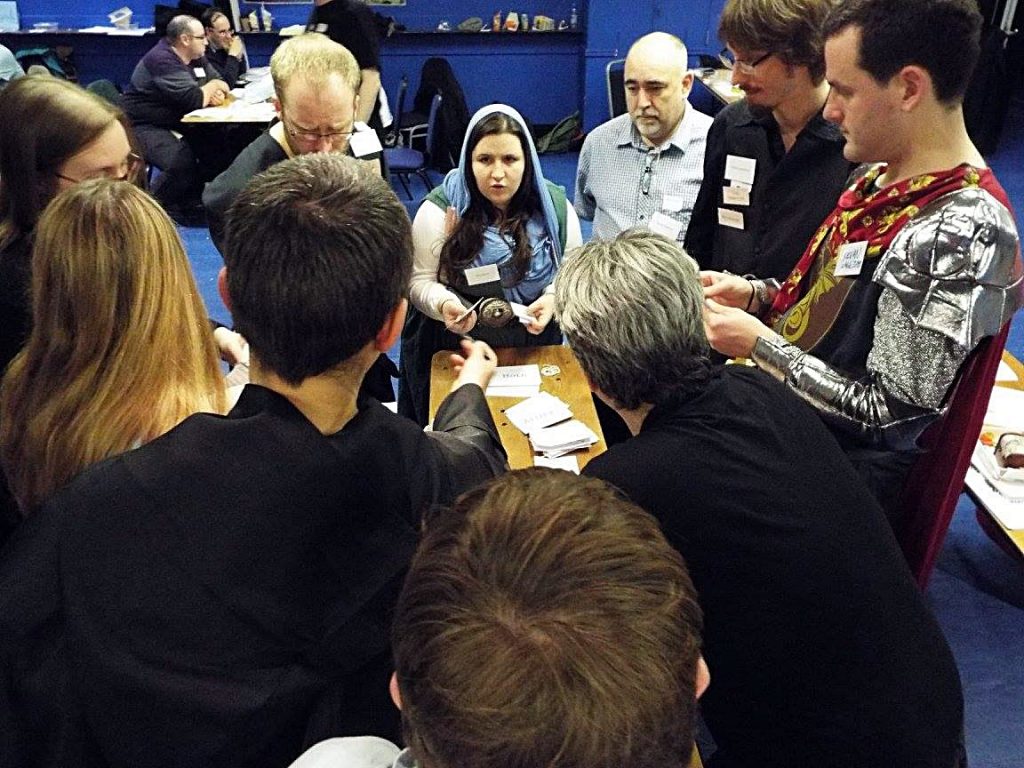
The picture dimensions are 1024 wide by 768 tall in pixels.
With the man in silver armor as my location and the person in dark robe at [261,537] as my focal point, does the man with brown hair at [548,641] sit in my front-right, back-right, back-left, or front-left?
front-left

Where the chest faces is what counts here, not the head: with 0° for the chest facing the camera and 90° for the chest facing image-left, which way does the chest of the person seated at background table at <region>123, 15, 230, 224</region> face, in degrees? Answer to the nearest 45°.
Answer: approximately 270°

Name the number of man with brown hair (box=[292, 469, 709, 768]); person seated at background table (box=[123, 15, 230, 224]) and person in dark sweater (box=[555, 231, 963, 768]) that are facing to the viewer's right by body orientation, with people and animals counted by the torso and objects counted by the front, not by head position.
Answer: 1

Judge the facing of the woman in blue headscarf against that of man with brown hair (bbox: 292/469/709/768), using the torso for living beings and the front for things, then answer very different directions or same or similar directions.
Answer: very different directions

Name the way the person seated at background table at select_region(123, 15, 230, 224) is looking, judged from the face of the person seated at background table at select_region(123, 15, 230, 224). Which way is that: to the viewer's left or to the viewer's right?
to the viewer's right

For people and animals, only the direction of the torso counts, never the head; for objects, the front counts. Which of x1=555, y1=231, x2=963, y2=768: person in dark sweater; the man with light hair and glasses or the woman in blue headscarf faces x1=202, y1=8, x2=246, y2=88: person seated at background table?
the person in dark sweater

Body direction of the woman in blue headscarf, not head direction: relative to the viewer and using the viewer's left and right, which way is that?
facing the viewer

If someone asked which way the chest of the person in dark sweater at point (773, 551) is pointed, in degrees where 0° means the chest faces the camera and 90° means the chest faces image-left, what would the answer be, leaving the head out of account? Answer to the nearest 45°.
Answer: approximately 135°

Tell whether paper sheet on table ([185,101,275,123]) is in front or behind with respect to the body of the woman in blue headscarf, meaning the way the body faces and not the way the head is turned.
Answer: behind

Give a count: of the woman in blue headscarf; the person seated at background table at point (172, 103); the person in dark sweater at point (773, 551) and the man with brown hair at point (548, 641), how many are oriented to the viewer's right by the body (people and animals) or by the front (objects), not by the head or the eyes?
1

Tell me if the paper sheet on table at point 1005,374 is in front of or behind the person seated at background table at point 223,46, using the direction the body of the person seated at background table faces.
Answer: in front

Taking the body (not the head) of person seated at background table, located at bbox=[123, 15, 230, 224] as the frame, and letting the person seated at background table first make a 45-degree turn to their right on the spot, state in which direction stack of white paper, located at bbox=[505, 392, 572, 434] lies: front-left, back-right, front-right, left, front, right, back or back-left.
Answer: front-right

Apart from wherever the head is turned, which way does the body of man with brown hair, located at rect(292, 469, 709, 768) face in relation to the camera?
away from the camera

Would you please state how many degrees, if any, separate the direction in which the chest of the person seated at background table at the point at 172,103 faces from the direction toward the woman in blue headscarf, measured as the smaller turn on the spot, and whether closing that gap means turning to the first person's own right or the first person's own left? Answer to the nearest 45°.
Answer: approximately 90° to the first person's own right

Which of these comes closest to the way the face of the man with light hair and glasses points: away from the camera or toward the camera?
toward the camera

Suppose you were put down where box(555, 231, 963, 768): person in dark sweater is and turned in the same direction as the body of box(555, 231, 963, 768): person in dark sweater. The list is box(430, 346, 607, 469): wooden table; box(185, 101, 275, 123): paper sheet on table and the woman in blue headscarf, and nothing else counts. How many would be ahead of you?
3
